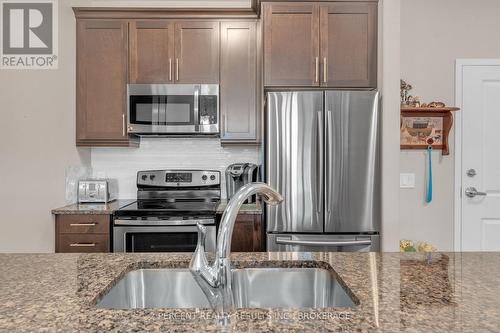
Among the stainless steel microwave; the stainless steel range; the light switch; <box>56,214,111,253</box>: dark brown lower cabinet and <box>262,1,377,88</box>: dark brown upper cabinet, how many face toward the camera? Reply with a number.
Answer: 5

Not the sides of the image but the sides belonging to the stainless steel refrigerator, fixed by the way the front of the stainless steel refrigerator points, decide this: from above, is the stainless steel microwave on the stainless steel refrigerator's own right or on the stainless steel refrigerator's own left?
on the stainless steel refrigerator's own right

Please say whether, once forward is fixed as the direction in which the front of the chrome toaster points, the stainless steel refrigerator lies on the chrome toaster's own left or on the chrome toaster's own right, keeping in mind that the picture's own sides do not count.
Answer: on the chrome toaster's own left

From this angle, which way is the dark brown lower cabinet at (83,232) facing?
toward the camera

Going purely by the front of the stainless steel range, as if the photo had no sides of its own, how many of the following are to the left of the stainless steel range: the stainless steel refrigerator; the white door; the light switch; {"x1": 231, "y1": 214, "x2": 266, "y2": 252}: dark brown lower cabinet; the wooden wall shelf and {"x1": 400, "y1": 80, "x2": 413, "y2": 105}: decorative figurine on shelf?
6

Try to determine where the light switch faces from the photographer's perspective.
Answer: facing the viewer

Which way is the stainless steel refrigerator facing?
toward the camera

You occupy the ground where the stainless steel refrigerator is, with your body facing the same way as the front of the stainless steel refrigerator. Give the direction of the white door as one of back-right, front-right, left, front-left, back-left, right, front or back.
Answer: back-left
